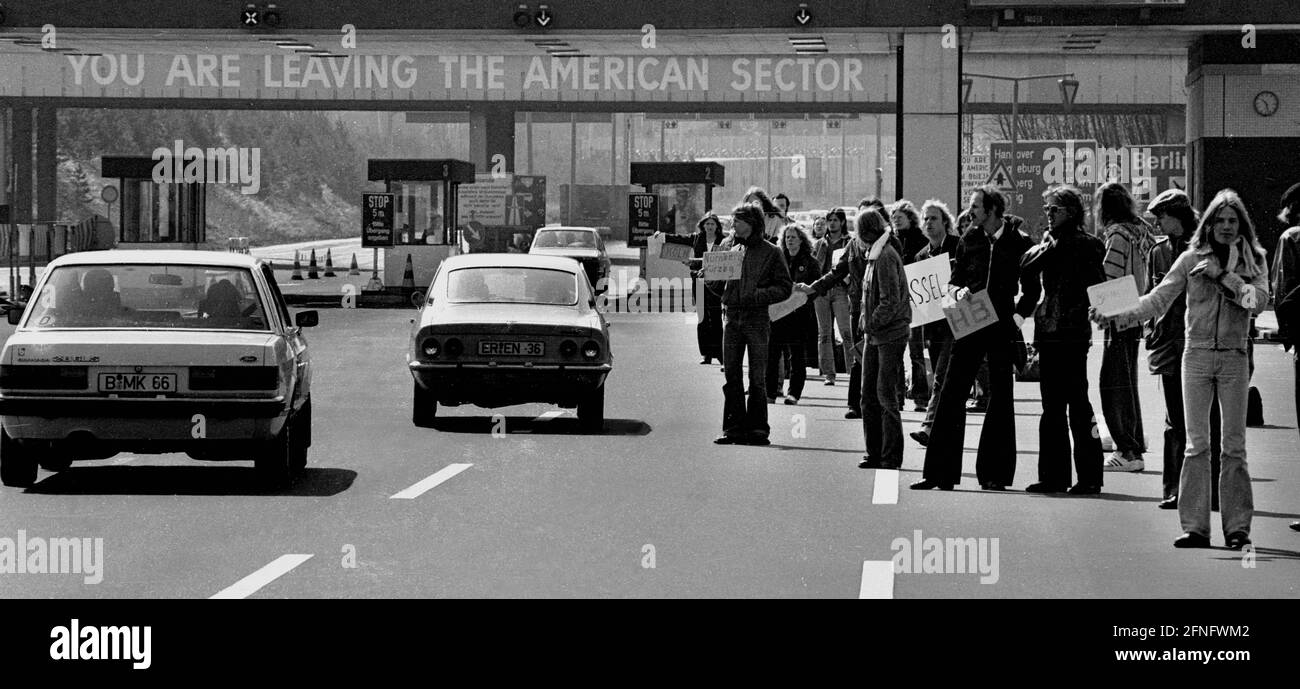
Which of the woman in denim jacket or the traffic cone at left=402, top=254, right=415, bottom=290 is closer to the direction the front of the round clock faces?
the woman in denim jacket

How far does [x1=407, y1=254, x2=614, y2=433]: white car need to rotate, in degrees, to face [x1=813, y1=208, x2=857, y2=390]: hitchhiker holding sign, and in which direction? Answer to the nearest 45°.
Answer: approximately 45° to its right

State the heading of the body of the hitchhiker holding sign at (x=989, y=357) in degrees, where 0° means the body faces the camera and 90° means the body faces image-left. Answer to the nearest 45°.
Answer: approximately 45°

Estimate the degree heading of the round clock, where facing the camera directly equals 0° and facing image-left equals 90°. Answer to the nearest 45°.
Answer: approximately 0°

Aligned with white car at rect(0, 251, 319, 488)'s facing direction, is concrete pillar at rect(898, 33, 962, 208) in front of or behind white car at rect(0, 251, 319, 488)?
in front

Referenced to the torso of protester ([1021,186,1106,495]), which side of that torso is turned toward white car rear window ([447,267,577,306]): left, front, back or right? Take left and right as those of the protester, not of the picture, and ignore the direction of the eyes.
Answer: right

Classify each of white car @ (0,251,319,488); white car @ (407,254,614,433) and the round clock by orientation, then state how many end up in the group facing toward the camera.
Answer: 1

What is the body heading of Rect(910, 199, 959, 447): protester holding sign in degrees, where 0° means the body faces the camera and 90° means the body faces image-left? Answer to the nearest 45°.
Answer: approximately 45°

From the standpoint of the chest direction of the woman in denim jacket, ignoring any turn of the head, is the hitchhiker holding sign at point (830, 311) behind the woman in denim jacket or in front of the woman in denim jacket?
behind

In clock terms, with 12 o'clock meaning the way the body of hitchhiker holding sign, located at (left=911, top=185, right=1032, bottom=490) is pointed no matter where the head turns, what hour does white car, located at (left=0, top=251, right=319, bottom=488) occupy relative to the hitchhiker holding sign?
The white car is roughly at 1 o'clock from the hitchhiker holding sign.

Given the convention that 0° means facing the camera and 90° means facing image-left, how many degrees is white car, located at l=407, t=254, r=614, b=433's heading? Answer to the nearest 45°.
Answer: approximately 180°

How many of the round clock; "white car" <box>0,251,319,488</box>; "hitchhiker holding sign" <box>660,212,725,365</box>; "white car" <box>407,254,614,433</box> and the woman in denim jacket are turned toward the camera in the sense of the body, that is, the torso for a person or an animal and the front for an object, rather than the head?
3
